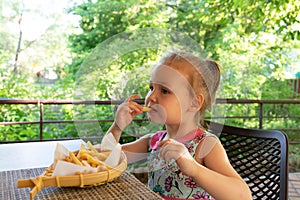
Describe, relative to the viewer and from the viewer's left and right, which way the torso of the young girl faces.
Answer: facing the viewer and to the left of the viewer

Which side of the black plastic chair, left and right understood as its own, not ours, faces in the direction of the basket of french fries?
front

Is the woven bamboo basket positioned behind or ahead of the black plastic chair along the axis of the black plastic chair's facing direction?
ahead

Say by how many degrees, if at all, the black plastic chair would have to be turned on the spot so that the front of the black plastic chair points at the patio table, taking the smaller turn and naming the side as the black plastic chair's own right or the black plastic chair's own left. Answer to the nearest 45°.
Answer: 0° — it already faces it

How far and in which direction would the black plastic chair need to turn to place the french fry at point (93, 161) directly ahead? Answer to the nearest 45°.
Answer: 0° — it already faces it
